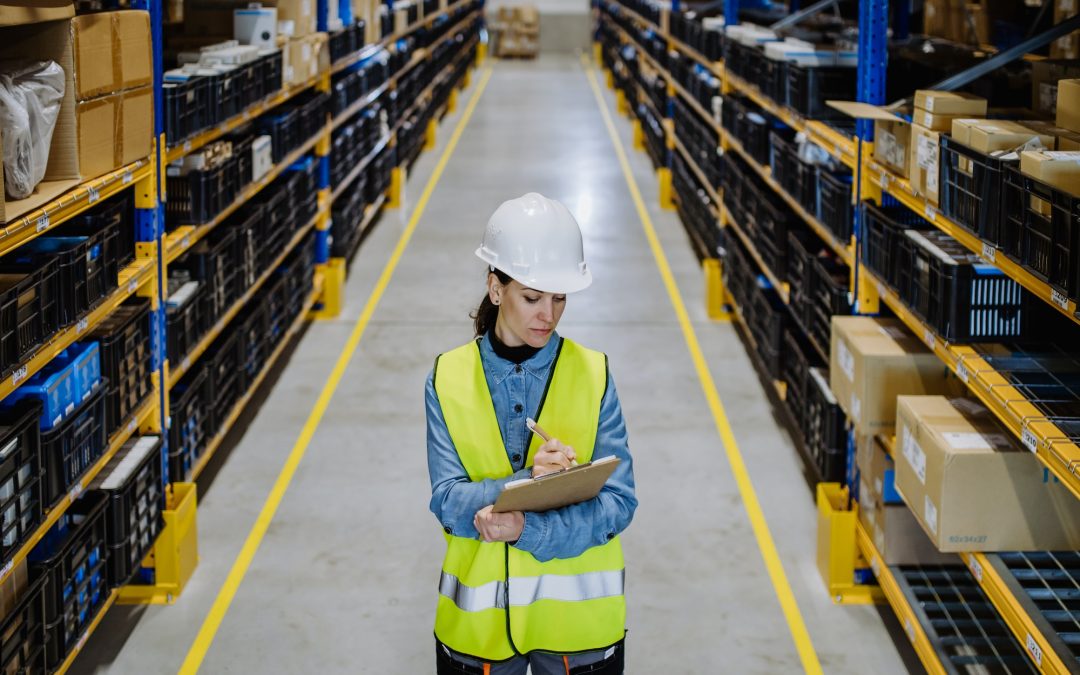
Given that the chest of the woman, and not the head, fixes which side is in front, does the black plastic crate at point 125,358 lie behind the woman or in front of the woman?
behind

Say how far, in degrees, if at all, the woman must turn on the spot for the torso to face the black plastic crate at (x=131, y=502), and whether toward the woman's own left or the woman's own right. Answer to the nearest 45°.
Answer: approximately 135° to the woman's own right

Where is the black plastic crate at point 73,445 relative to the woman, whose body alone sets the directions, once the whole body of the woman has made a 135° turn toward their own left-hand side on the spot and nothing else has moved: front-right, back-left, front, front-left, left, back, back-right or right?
left

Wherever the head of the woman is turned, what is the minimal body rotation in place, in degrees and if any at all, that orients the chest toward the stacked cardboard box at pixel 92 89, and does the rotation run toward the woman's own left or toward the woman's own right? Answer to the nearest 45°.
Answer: approximately 135° to the woman's own right

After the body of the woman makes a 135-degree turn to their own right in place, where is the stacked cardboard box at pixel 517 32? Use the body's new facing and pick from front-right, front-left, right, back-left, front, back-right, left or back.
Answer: front-right

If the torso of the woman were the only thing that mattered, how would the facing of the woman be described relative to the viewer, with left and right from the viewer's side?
facing the viewer
